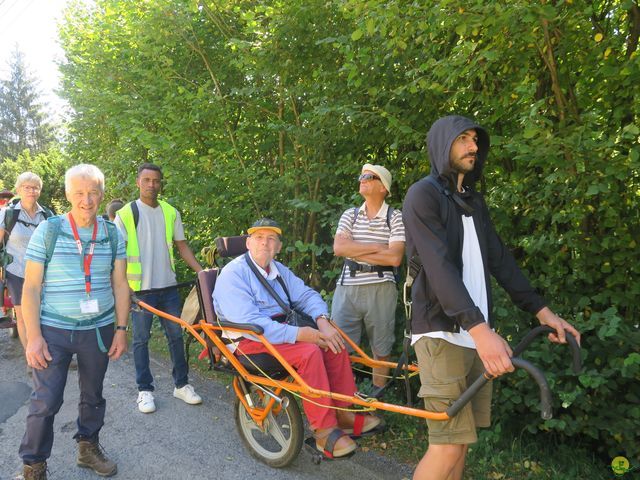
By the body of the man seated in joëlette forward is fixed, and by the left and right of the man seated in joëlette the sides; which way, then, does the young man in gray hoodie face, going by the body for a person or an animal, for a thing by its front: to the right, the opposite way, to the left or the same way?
the same way

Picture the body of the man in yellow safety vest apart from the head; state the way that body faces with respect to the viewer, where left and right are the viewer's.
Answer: facing the viewer

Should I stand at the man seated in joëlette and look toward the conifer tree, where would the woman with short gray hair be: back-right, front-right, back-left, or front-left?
front-left

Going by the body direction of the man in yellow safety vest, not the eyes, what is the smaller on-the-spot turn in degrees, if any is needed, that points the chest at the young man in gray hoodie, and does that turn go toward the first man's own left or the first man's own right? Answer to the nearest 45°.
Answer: approximately 45° to the first man's own left

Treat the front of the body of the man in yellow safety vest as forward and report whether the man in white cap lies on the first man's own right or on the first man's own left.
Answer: on the first man's own left

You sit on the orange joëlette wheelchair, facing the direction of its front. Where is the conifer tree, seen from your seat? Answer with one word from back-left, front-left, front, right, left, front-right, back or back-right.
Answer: back

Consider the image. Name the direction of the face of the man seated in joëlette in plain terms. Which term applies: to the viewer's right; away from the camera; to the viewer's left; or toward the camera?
toward the camera

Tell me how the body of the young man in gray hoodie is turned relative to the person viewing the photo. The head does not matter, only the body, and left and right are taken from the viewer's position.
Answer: facing the viewer and to the right of the viewer

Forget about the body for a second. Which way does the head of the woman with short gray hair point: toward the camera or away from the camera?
toward the camera

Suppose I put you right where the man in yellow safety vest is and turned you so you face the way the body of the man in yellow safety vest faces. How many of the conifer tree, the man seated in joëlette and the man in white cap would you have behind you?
1

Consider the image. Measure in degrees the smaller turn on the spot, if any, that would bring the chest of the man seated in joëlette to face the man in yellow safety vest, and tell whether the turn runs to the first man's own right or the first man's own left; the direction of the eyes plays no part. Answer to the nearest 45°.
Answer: approximately 180°

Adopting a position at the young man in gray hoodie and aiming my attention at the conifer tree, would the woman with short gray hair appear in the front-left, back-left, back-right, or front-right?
front-left
